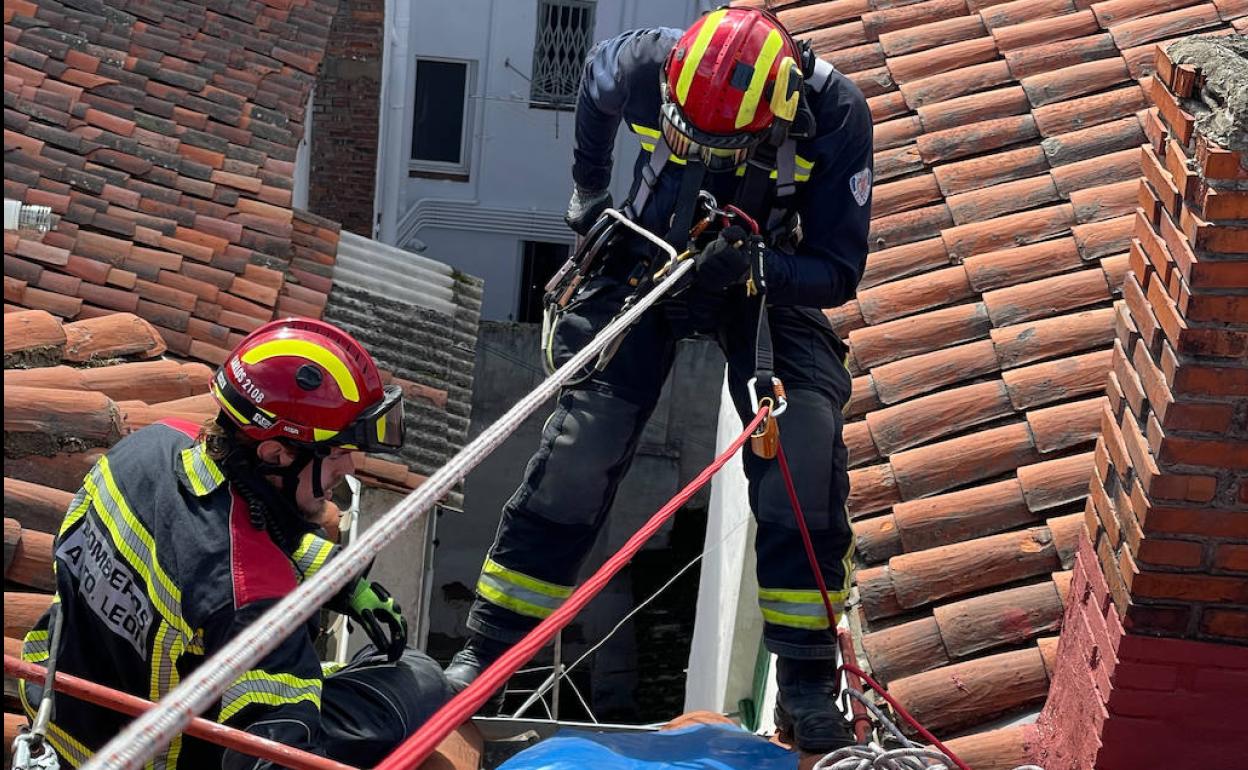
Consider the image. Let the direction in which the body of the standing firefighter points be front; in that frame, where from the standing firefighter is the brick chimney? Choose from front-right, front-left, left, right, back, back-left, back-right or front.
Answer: front-left

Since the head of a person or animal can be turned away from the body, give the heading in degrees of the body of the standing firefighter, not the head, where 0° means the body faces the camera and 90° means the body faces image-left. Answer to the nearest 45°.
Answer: approximately 0°

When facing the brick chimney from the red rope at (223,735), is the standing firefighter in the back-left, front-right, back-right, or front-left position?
front-left

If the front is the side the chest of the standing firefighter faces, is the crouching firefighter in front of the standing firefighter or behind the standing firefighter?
in front

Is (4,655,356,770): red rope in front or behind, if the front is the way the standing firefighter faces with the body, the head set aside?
in front

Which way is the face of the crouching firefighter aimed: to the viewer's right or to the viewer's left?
to the viewer's right

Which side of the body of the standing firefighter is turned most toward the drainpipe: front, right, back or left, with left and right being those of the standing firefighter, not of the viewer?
back
